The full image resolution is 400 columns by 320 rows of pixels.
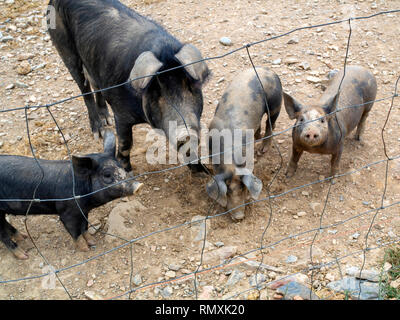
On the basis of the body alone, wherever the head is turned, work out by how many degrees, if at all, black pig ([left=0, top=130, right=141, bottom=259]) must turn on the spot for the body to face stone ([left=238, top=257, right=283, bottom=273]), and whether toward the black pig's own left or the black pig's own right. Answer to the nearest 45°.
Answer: approximately 45° to the black pig's own right

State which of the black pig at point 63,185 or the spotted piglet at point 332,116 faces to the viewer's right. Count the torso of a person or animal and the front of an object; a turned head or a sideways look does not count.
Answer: the black pig

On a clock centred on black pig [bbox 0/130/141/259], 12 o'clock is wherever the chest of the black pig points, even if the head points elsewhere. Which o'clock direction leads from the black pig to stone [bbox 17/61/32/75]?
The stone is roughly at 9 o'clock from the black pig.

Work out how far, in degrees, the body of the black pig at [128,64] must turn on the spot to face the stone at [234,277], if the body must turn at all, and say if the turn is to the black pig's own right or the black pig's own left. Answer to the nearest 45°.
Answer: approximately 45° to the black pig's own right

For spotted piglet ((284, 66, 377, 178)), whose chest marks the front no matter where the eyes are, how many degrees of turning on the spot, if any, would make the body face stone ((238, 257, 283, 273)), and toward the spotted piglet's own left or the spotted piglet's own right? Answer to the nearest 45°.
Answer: approximately 45° to the spotted piglet's own left

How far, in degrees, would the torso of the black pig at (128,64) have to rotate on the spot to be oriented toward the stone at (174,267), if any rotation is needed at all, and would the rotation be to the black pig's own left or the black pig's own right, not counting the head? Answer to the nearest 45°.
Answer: approximately 45° to the black pig's own right

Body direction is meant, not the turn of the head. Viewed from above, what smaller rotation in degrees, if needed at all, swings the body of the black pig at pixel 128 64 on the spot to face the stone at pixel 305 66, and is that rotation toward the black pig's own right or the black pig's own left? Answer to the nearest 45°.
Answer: approximately 90° to the black pig's own left

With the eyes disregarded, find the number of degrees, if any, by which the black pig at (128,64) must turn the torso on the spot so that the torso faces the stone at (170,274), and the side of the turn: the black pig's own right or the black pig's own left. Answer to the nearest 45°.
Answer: approximately 45° to the black pig's own right

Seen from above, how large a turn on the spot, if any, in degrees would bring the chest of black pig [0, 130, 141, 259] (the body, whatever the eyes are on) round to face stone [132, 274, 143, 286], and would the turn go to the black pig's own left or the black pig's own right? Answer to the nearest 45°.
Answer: approximately 45° to the black pig's own right

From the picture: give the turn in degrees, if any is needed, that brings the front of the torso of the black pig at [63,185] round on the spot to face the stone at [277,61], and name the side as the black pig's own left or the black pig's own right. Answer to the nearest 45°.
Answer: approximately 45° to the black pig's own left

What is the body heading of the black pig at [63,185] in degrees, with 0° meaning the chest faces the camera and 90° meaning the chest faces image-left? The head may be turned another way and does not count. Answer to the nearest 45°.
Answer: approximately 270°

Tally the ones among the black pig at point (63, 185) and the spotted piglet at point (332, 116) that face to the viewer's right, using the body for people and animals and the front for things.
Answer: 1

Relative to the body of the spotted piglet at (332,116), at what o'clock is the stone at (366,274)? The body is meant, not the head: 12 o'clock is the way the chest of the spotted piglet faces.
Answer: The stone is roughly at 10 o'clock from the spotted piglet.
